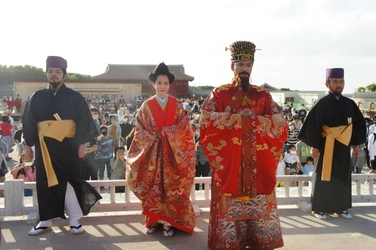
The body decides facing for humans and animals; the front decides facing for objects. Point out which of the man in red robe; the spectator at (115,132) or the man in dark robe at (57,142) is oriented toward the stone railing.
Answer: the spectator

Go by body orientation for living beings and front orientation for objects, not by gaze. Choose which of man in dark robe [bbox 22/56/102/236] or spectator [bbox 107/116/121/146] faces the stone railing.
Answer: the spectator

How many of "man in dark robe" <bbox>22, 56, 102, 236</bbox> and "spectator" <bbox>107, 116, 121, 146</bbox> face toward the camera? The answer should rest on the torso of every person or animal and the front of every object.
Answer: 2

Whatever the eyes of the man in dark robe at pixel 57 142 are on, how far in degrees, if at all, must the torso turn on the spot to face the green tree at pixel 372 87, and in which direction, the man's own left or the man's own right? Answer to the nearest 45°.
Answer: approximately 135° to the man's own left

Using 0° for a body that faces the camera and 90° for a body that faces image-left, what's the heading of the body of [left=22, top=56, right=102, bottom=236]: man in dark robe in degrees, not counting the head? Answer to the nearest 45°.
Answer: approximately 0°

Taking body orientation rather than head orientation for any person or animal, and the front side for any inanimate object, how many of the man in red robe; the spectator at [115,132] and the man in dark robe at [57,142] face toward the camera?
3

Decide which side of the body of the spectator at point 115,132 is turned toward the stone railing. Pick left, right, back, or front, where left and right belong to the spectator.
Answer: front
